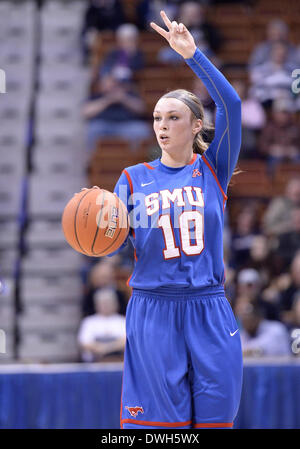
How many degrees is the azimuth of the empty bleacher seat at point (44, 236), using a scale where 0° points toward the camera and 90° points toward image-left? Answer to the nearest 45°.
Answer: approximately 0°

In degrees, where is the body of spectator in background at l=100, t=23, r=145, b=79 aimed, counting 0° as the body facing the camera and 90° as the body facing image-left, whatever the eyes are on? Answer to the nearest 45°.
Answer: approximately 0°
